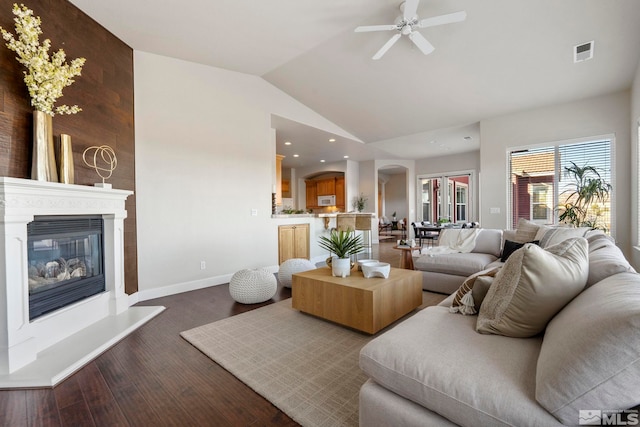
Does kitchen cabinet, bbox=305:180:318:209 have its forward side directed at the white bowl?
yes

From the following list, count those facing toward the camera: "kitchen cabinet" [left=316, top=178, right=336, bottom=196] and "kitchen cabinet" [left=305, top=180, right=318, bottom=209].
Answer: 2

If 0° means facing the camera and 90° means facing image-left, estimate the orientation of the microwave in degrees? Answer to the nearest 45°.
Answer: approximately 0°

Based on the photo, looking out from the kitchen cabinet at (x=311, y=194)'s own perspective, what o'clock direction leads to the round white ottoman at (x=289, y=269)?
The round white ottoman is roughly at 12 o'clock from the kitchen cabinet.

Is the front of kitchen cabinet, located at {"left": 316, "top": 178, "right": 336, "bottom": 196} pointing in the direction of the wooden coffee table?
yes

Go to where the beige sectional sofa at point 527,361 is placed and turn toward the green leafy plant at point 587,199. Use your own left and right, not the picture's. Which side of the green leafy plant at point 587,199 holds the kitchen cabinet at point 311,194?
left

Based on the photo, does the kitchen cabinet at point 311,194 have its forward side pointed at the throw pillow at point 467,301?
yes

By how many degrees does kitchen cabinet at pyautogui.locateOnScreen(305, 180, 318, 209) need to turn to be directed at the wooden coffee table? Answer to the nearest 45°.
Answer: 0° — it already faces it

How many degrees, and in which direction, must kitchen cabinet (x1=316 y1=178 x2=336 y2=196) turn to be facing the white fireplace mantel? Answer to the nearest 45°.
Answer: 0° — it already faces it

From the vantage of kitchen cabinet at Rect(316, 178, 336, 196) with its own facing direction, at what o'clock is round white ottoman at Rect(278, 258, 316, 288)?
The round white ottoman is roughly at 12 o'clock from the kitchen cabinet.

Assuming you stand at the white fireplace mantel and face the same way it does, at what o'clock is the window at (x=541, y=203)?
The window is roughly at 11 o'clock from the white fireplace mantel.
